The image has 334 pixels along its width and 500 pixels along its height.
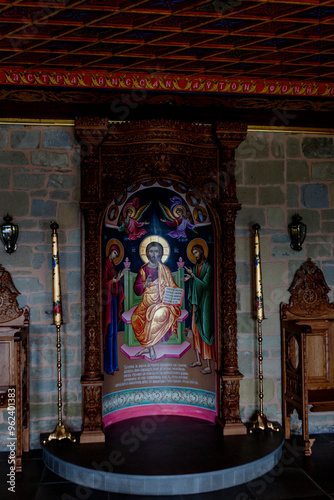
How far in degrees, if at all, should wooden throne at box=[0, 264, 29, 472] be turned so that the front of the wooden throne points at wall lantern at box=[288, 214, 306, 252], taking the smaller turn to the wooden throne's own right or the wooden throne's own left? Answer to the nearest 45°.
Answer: approximately 90° to the wooden throne's own left

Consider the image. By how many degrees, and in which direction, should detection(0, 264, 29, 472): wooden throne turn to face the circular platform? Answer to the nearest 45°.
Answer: approximately 45° to its left

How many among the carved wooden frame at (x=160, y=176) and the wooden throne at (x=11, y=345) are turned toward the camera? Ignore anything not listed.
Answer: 2

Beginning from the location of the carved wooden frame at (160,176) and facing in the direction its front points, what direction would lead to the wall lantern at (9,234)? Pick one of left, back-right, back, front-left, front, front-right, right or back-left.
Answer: right

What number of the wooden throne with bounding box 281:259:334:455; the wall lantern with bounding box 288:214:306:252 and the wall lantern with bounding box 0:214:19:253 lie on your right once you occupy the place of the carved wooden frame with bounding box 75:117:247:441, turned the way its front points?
1

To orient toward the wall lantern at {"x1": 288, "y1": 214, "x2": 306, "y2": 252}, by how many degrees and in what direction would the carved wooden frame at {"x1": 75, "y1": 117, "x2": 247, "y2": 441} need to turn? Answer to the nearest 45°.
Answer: approximately 90° to its left

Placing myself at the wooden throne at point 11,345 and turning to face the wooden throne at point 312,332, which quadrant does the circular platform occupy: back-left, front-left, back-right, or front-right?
front-right

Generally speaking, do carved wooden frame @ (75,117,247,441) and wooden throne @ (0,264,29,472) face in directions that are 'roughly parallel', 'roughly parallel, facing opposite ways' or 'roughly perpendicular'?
roughly parallel

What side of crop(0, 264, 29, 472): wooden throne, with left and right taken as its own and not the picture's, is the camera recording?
front

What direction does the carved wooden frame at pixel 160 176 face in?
toward the camera

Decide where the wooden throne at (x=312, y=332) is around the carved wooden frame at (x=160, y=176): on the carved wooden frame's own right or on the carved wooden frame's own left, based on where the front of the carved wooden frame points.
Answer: on the carved wooden frame's own left
